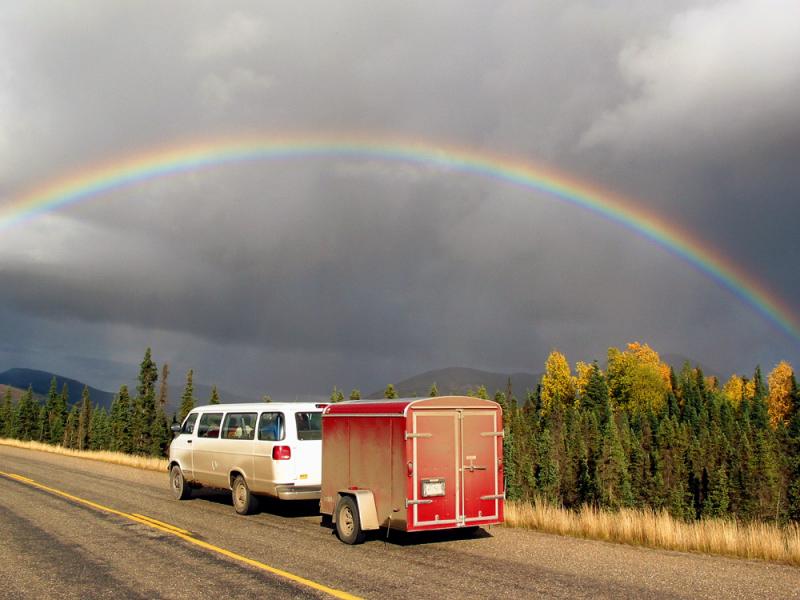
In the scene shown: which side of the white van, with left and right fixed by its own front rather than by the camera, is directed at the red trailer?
back

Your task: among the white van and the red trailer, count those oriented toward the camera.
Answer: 0

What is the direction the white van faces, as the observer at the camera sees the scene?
facing away from the viewer and to the left of the viewer

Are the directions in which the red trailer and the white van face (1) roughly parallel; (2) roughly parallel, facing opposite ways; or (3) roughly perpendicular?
roughly parallel

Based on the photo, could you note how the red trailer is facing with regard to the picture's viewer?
facing away from the viewer and to the left of the viewer

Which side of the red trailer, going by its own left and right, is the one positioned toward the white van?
front
